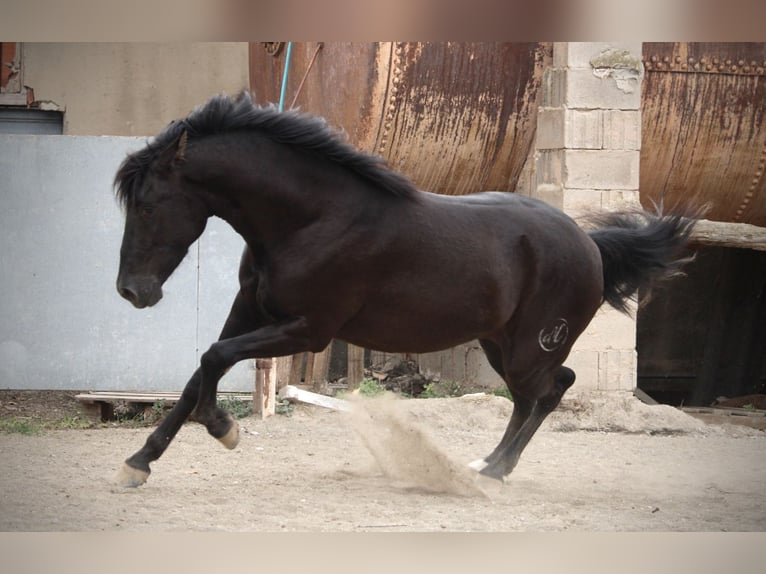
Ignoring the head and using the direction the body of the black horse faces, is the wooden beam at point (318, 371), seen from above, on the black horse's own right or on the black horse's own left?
on the black horse's own right

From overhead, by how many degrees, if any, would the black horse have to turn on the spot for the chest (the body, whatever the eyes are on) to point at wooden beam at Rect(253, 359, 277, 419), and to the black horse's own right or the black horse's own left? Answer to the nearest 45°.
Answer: approximately 90° to the black horse's own right

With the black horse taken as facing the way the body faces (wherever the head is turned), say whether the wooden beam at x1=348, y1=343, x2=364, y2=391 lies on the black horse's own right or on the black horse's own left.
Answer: on the black horse's own right

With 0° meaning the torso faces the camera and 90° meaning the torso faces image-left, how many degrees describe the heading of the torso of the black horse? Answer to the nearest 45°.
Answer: approximately 90°

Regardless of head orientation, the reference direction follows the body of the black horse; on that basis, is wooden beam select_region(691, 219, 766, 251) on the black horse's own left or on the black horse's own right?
on the black horse's own right

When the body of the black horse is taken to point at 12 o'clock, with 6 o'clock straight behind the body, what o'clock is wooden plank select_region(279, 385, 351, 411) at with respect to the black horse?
The wooden plank is roughly at 3 o'clock from the black horse.

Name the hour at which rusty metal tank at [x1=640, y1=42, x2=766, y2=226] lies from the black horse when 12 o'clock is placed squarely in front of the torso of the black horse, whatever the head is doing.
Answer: The rusty metal tank is roughly at 4 o'clock from the black horse.
